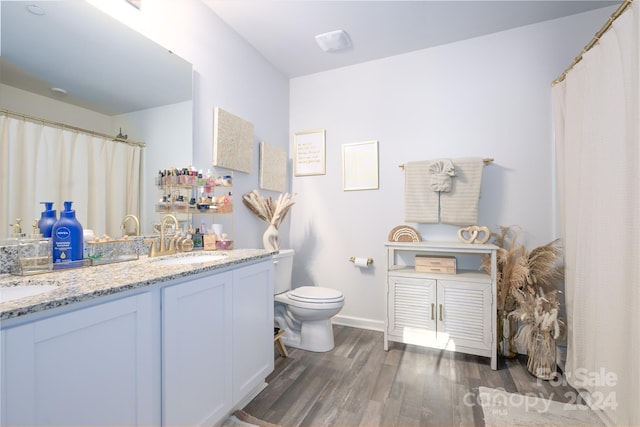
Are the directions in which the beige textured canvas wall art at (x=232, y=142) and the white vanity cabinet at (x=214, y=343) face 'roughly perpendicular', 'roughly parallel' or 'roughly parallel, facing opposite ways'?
roughly parallel

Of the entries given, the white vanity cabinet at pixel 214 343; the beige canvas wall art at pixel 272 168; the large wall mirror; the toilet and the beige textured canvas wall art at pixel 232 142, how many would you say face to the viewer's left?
0

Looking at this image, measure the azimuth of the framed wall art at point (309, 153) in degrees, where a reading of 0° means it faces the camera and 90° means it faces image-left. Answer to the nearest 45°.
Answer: approximately 45°

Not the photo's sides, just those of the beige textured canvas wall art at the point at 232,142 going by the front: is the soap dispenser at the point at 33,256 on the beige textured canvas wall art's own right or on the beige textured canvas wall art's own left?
on the beige textured canvas wall art's own right

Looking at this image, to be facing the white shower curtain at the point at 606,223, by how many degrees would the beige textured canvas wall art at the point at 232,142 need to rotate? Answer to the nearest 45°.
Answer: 0° — it already faces it

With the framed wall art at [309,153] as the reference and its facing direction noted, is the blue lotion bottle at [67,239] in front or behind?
in front

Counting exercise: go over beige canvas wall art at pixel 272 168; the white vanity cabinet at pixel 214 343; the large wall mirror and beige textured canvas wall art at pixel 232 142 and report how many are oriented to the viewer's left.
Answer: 0

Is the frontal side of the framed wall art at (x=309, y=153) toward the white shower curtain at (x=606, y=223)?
no

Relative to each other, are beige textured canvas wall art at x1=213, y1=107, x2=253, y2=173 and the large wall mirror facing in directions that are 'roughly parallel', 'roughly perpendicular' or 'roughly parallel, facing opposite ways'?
roughly parallel

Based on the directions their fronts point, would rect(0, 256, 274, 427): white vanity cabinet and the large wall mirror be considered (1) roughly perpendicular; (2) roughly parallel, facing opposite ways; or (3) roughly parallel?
roughly parallel

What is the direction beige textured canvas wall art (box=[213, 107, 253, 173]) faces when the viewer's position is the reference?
facing the viewer and to the right of the viewer

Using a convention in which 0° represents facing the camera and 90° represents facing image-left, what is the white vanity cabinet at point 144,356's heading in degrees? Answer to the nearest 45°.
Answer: approximately 315°

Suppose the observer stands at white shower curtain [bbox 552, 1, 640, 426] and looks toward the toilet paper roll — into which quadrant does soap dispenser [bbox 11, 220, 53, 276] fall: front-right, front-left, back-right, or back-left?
front-left

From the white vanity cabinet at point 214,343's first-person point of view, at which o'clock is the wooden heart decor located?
The wooden heart decor is roughly at 10 o'clock from the white vanity cabinet.

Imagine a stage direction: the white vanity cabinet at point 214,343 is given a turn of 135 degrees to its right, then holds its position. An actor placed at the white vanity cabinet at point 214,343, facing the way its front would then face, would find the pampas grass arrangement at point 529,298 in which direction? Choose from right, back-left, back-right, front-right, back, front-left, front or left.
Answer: back
